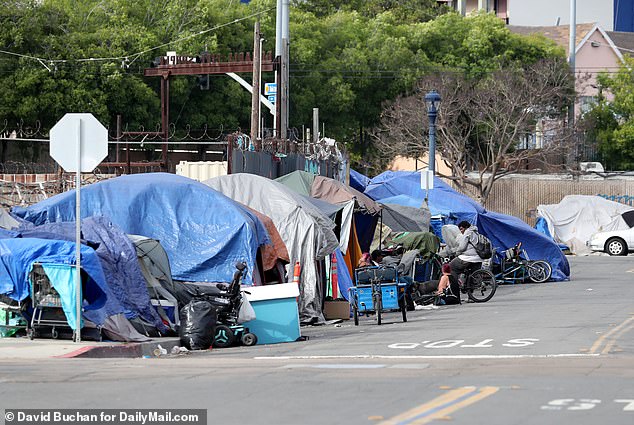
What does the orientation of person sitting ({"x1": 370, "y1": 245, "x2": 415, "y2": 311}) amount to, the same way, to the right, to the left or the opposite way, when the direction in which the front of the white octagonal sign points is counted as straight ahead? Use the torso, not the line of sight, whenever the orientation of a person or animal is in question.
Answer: to the right

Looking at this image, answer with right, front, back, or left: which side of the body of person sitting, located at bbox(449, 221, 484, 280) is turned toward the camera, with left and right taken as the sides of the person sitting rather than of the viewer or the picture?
left

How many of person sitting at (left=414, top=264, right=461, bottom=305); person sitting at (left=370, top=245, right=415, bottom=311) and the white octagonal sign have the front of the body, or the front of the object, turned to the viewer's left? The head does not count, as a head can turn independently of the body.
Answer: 1

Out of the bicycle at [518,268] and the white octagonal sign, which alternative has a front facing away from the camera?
the white octagonal sign

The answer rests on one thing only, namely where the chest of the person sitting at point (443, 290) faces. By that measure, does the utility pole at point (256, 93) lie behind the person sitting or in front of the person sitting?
in front

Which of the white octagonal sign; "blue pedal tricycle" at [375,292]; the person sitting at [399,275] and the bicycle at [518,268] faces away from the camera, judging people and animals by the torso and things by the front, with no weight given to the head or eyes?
the white octagonal sign

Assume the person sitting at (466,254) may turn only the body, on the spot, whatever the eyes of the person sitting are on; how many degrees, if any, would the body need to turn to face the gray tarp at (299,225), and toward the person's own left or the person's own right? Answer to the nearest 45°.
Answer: approximately 45° to the person's own left

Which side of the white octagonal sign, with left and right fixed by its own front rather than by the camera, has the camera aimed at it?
back

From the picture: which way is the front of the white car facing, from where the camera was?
facing to the left of the viewer

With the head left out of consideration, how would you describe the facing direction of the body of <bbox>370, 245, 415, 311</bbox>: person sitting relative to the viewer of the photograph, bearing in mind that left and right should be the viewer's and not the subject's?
facing to the right of the viewer

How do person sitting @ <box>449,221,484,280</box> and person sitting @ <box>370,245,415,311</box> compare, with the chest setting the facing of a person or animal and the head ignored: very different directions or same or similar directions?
very different directions
